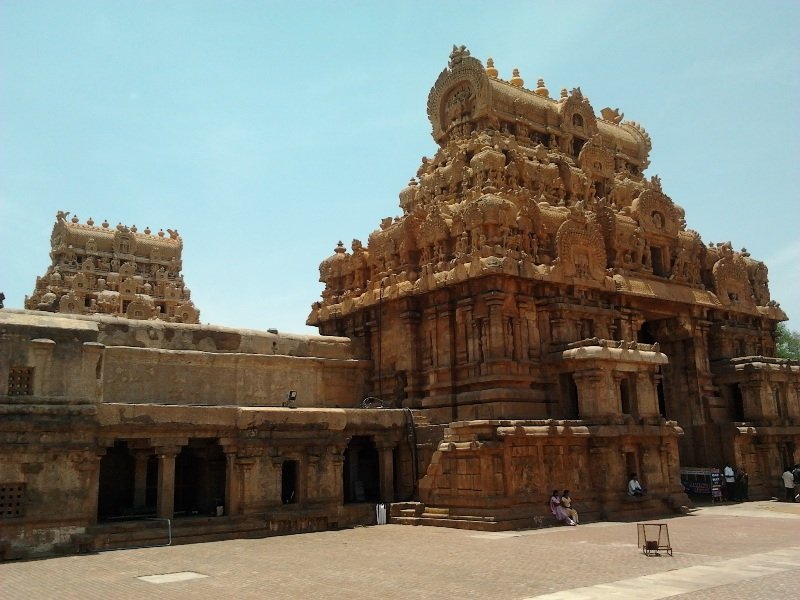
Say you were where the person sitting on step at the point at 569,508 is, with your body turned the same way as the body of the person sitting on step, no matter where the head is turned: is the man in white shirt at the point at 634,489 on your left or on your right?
on your left

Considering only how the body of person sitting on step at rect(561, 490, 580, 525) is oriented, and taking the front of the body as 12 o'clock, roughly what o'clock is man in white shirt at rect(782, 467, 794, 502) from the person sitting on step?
The man in white shirt is roughly at 9 o'clock from the person sitting on step.

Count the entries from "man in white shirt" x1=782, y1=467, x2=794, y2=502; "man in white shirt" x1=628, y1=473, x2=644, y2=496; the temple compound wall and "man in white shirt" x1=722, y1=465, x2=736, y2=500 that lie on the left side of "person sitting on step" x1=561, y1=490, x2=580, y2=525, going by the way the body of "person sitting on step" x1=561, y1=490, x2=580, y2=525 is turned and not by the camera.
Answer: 3

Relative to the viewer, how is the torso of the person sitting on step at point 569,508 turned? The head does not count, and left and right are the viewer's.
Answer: facing the viewer and to the right of the viewer

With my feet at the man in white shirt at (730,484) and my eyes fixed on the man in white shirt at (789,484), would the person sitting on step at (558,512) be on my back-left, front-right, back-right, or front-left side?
back-right

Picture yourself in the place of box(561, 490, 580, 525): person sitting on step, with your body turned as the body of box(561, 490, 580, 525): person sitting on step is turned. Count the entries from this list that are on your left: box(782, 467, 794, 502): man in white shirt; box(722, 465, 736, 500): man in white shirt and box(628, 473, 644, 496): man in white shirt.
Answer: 3

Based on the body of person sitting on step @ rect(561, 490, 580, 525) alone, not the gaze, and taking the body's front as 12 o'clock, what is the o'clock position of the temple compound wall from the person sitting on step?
The temple compound wall is roughly at 4 o'clock from the person sitting on step.

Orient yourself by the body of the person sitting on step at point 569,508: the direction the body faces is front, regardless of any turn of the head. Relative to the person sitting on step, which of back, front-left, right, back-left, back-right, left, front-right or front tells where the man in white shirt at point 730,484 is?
left

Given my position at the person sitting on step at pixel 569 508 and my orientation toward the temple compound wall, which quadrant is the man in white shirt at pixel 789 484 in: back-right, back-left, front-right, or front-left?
back-right
